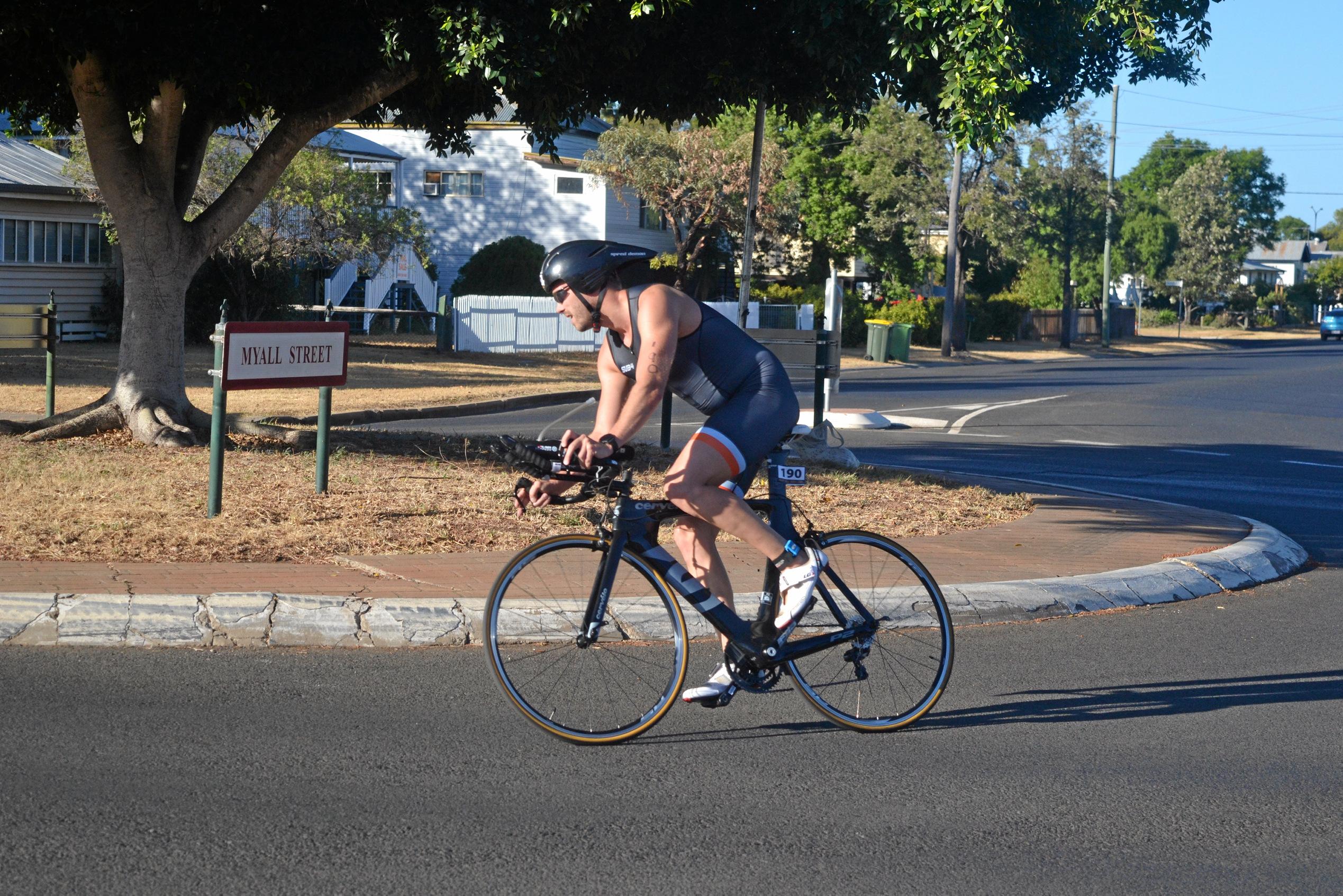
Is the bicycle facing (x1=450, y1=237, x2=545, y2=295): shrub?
no

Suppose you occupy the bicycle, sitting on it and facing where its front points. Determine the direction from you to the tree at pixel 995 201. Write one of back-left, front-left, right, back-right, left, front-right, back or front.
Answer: right

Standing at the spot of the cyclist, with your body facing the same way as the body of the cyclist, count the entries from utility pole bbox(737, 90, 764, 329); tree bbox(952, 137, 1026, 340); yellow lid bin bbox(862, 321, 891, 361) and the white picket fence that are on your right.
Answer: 4

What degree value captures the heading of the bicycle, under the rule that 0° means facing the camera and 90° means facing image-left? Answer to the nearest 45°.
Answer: approximately 90°

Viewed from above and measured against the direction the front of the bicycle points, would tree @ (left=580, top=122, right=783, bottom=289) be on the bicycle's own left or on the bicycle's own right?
on the bicycle's own right

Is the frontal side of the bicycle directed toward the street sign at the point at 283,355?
no

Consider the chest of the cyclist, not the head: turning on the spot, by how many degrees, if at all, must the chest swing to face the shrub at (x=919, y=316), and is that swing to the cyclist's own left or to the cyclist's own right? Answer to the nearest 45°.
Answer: approximately 90° to the cyclist's own right

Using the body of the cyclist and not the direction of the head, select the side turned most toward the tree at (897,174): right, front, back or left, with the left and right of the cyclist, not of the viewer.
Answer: right

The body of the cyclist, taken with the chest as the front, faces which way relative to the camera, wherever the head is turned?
to the viewer's left

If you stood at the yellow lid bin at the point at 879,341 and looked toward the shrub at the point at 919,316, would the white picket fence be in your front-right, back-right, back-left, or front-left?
back-left

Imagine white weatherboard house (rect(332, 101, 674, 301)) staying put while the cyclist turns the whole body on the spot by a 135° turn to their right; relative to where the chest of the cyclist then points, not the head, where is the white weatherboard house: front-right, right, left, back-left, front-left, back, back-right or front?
front-left

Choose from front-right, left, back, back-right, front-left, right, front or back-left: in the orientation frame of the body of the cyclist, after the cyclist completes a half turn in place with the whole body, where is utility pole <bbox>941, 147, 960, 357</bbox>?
left

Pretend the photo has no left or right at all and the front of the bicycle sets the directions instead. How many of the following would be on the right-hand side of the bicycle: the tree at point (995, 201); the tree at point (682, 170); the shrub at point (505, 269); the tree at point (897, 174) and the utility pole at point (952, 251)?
5

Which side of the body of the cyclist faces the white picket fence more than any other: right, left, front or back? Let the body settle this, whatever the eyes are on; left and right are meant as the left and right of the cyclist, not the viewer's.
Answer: right

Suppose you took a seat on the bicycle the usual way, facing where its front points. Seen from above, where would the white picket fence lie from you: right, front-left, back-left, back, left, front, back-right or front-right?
right

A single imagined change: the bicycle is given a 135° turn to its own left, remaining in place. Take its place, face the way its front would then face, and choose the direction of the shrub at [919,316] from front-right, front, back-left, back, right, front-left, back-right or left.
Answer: back-left

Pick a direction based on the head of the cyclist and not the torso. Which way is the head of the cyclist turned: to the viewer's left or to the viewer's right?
to the viewer's left

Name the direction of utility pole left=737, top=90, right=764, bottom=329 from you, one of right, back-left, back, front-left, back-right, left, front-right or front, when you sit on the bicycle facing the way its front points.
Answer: right

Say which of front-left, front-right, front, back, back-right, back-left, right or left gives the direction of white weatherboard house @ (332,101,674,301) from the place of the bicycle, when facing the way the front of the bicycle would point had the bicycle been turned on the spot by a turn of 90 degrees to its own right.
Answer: front
